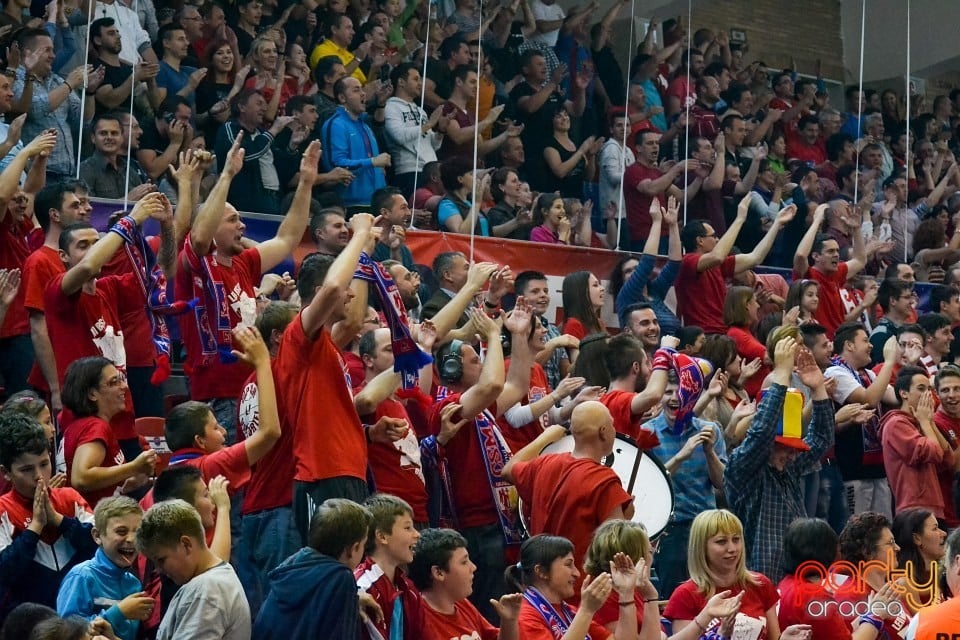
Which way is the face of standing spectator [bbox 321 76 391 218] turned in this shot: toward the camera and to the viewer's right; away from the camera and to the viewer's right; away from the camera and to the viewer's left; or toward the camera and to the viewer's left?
toward the camera and to the viewer's right

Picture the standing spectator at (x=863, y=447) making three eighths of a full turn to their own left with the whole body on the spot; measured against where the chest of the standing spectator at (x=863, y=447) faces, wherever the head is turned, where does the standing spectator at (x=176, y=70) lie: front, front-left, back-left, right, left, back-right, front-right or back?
left

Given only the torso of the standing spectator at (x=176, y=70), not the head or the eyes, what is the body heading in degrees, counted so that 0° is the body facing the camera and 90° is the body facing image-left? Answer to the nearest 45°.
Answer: approximately 315°

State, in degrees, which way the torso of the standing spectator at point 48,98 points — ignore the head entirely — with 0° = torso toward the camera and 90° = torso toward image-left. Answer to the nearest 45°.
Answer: approximately 315°

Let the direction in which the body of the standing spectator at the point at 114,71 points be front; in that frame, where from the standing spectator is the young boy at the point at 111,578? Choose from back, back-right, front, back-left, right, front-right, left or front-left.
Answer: front-right

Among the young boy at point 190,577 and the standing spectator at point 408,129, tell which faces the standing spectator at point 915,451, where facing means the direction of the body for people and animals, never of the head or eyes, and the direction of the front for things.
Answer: the standing spectator at point 408,129

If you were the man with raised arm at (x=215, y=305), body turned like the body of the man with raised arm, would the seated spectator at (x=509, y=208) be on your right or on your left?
on your left

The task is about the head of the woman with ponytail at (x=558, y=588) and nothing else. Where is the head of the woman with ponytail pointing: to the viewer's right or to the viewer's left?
to the viewer's right

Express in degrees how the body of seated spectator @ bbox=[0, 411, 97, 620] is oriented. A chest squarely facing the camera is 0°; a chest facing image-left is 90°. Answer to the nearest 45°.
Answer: approximately 315°

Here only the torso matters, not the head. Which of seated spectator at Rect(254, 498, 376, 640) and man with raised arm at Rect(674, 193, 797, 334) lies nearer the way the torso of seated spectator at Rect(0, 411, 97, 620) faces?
the seated spectator

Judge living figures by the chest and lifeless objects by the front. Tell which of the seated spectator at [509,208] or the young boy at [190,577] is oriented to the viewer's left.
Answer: the young boy
